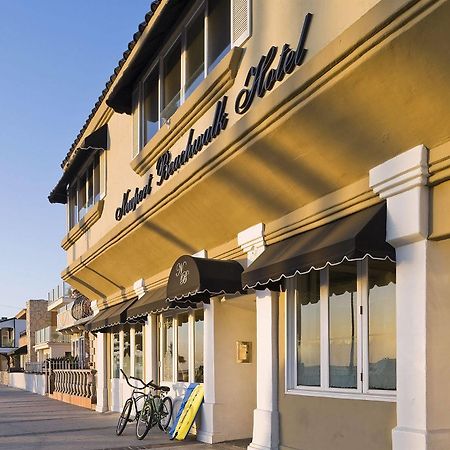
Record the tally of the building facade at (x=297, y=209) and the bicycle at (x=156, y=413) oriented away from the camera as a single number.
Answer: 0
